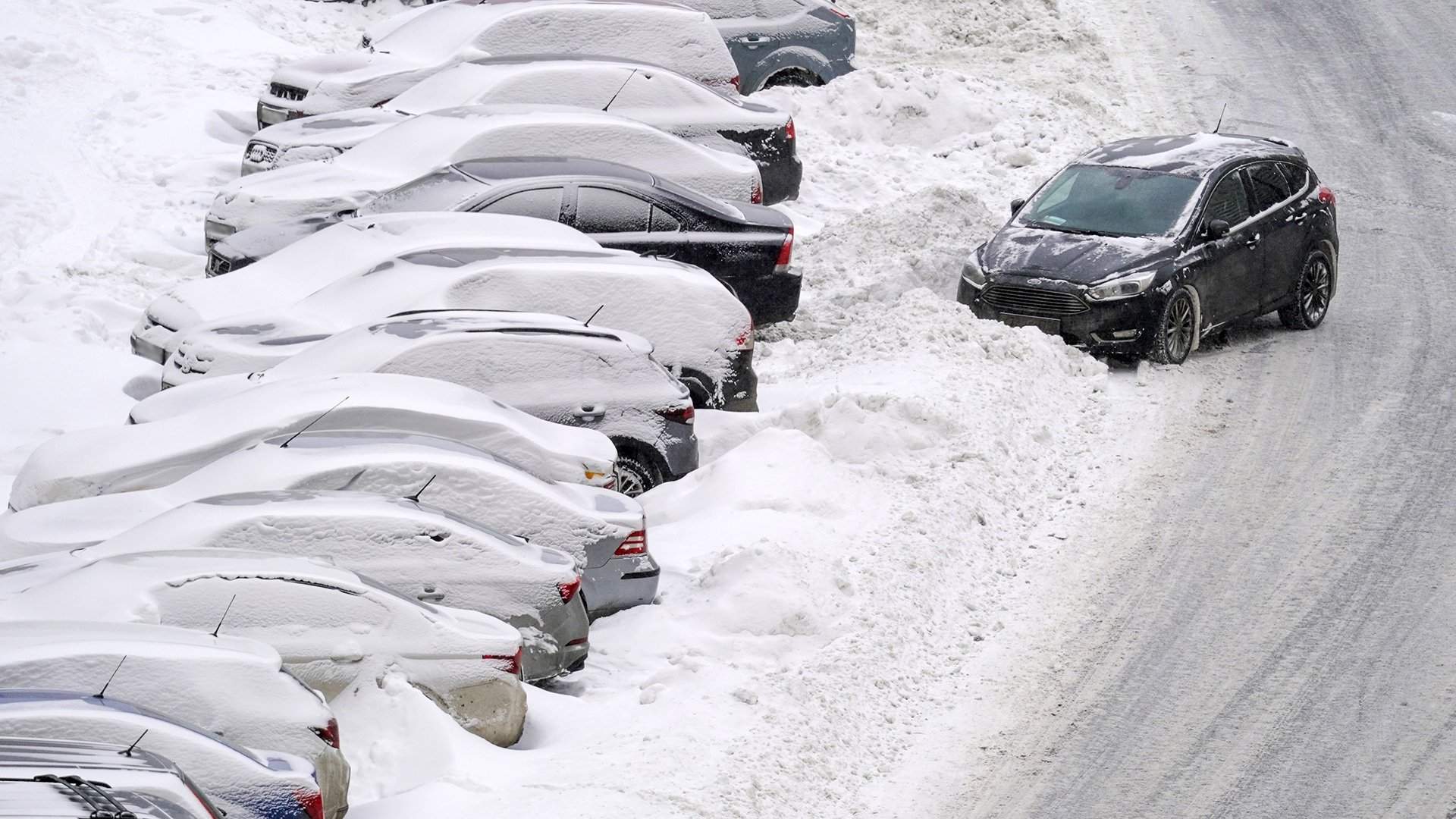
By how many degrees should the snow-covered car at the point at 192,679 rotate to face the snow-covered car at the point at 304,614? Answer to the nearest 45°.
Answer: approximately 135° to its right

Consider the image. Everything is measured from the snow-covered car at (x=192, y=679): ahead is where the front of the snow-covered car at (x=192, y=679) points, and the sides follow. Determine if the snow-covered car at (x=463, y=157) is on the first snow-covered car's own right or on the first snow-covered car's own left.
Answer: on the first snow-covered car's own right

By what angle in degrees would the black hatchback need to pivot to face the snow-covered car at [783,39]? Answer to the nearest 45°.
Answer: approximately 90° to its right

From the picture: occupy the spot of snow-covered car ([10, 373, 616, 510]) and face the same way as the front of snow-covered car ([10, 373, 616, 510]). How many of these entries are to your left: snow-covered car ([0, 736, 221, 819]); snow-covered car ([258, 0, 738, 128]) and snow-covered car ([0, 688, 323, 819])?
2

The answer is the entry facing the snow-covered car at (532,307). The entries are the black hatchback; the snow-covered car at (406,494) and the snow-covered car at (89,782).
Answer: the black hatchback

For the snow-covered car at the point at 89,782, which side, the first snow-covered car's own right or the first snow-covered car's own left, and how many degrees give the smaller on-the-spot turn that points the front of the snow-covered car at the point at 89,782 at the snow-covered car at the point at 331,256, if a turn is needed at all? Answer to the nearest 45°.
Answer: approximately 90° to the first snow-covered car's own right

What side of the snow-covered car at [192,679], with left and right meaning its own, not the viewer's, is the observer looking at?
left

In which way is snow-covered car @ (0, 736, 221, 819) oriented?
to the viewer's left

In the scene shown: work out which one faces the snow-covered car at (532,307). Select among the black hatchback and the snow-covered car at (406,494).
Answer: the black hatchback

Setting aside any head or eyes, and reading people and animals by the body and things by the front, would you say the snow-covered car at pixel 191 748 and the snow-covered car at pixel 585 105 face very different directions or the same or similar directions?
same or similar directions

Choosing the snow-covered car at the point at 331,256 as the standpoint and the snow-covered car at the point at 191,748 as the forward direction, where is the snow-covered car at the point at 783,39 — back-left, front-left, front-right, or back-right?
back-left

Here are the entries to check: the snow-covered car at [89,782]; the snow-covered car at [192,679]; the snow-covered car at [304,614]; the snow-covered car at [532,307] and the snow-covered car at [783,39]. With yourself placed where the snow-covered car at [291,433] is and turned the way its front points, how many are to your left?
3

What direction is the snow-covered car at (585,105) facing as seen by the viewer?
to the viewer's left

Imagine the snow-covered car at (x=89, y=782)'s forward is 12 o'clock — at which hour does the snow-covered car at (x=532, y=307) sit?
the snow-covered car at (x=532, y=307) is roughly at 4 o'clock from the snow-covered car at (x=89, y=782).

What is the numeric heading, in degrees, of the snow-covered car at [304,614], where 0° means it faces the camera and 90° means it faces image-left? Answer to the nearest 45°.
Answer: approximately 90°

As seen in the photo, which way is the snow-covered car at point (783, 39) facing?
to the viewer's left

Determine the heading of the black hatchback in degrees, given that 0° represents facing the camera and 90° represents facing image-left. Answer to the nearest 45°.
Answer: approximately 45°

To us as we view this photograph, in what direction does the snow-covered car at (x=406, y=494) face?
facing to the left of the viewer

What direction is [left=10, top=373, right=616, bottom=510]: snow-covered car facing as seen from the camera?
to the viewer's left

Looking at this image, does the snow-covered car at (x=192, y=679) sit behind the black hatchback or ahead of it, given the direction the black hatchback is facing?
ahead
